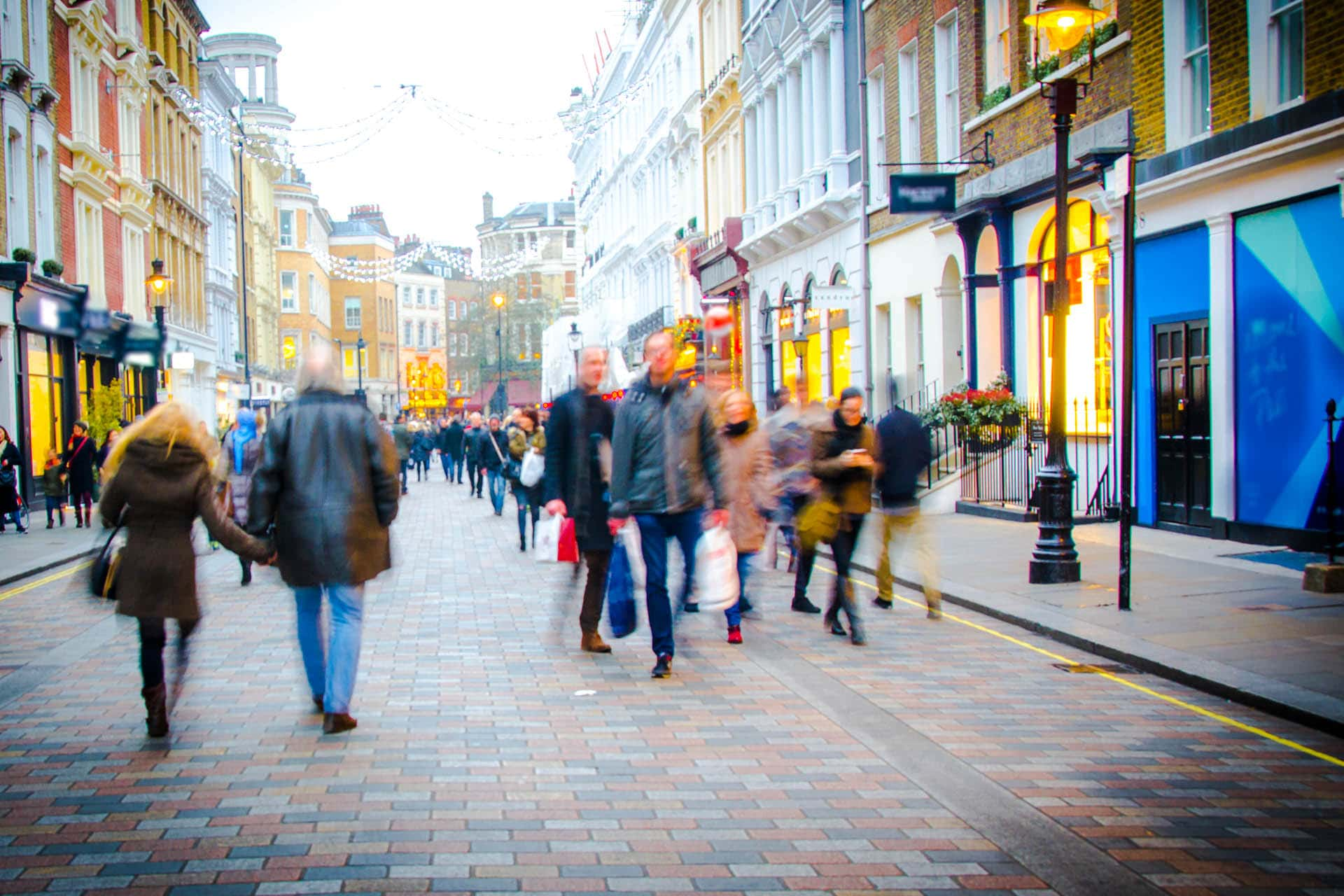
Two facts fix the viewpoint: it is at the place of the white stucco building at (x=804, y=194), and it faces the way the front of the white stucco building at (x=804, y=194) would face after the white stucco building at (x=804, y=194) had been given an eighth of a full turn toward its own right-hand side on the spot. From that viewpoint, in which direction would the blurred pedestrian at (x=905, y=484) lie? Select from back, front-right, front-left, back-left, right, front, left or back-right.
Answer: left

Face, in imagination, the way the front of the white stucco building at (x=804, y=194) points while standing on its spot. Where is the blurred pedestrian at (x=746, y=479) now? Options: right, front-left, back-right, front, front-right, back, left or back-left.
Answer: front-left

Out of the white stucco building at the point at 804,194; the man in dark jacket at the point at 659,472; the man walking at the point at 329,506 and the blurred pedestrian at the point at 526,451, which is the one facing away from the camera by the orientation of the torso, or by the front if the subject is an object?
the man walking

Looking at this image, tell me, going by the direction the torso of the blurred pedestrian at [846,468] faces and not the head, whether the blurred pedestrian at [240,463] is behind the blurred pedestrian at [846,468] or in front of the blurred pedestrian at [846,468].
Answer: behind

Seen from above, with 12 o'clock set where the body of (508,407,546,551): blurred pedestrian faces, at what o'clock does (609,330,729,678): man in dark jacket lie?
The man in dark jacket is roughly at 12 o'clock from the blurred pedestrian.

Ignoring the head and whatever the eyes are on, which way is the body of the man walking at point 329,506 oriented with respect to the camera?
away from the camera

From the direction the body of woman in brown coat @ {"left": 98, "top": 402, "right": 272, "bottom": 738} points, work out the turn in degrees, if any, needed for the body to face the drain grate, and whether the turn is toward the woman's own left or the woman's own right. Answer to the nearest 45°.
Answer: approximately 90° to the woman's own right

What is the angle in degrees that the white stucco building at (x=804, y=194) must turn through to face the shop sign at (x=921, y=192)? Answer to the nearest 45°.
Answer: approximately 45° to its left

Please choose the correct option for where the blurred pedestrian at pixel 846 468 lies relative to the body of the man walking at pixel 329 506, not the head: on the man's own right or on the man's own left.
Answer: on the man's own right

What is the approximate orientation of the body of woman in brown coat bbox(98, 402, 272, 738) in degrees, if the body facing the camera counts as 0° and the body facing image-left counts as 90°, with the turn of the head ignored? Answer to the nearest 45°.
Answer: approximately 180°

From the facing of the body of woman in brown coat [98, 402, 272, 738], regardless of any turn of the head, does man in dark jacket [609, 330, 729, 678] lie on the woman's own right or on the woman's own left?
on the woman's own right

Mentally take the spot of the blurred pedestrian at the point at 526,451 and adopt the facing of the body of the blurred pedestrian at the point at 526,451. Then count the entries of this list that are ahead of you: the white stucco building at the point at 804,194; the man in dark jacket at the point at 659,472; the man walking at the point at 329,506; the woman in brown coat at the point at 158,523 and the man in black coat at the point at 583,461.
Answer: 4

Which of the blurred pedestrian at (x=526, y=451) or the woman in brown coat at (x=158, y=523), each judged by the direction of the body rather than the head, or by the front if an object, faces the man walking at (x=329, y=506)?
the blurred pedestrian

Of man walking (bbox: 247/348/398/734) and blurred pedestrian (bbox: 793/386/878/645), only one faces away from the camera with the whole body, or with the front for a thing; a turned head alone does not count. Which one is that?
the man walking

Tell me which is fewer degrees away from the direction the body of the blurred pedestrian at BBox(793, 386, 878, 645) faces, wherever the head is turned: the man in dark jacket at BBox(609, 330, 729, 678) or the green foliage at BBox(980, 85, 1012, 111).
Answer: the man in dark jacket
